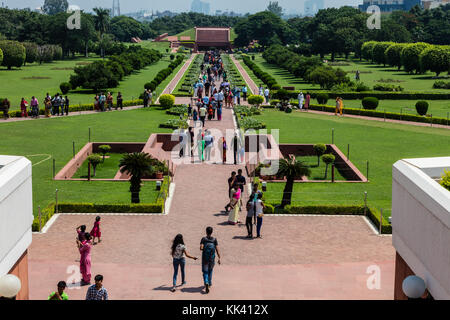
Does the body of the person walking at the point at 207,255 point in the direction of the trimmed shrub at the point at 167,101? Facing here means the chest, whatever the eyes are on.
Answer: yes

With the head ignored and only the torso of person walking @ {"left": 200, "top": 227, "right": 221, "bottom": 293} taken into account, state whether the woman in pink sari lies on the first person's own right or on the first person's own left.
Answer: on the first person's own left

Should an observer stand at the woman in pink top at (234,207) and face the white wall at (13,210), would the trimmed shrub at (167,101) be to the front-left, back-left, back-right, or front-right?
back-right

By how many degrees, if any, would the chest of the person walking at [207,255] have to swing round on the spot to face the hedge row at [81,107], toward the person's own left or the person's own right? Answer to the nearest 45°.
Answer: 0° — they already face it

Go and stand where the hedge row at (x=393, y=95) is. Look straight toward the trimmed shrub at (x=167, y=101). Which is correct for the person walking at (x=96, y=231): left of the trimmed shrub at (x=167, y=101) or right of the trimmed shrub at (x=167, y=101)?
left

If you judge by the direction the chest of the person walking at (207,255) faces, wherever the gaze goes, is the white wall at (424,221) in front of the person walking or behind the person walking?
behind

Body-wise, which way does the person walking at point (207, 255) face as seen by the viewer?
away from the camera
